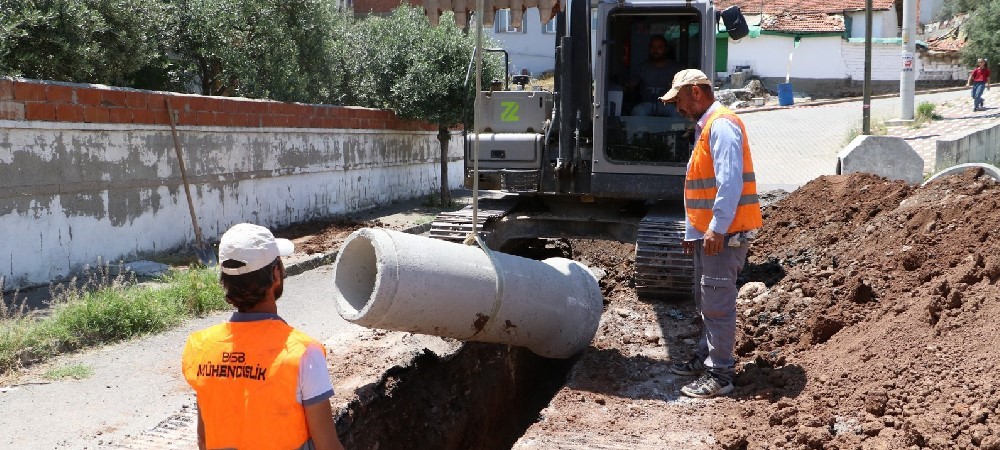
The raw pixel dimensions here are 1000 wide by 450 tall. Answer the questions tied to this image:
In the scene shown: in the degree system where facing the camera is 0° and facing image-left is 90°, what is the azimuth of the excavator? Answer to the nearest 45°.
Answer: approximately 0°

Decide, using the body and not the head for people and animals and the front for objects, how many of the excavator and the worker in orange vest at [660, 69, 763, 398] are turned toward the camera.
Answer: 1

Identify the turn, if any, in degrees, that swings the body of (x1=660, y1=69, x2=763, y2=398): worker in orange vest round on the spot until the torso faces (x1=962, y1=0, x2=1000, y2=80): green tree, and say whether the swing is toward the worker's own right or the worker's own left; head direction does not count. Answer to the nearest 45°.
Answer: approximately 90° to the worker's own right

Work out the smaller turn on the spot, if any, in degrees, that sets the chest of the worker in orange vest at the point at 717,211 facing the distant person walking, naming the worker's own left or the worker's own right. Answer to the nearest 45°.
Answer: approximately 90° to the worker's own right

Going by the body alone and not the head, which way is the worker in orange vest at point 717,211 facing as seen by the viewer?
to the viewer's left

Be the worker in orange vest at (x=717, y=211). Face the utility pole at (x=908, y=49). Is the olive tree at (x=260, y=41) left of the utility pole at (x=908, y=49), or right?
left

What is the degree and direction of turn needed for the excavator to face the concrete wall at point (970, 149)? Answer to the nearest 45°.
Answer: approximately 135° to its left

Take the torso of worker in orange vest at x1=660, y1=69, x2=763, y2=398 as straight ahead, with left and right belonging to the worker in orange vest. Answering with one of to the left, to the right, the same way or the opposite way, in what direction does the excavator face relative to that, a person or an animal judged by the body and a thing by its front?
to the left

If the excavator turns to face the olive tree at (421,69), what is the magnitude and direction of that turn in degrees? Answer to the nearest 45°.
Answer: approximately 180°

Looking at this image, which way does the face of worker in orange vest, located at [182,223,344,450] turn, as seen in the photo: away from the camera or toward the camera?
away from the camera
